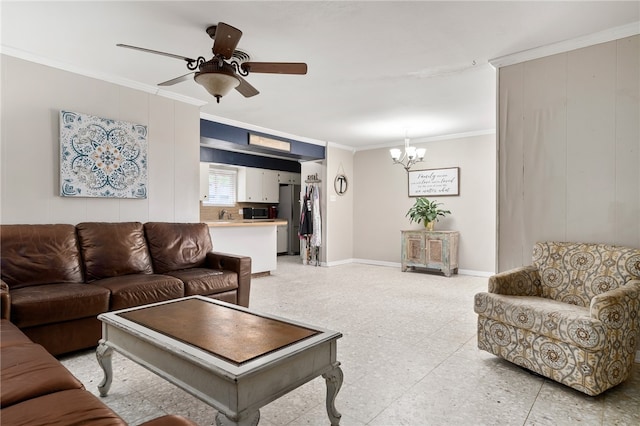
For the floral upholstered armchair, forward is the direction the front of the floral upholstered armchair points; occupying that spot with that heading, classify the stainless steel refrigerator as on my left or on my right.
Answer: on my right

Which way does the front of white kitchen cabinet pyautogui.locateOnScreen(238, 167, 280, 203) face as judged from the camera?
facing the viewer and to the right of the viewer

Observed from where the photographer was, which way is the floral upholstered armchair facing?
facing the viewer and to the left of the viewer

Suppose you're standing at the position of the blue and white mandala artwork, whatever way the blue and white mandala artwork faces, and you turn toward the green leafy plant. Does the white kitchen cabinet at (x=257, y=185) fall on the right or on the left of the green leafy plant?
left

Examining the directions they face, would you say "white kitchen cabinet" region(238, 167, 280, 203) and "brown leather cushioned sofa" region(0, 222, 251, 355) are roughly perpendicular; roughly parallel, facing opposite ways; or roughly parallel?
roughly parallel

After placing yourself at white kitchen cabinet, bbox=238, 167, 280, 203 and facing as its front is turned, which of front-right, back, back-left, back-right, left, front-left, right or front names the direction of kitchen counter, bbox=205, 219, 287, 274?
front-right

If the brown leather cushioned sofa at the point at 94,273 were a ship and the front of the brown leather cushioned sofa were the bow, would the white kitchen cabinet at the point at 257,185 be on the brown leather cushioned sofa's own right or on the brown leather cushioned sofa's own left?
on the brown leather cushioned sofa's own left

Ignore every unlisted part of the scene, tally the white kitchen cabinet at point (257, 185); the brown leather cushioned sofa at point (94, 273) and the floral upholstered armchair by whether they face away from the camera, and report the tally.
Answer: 0

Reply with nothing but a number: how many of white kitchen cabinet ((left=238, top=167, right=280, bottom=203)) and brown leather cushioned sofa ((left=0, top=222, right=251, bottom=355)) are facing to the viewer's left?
0

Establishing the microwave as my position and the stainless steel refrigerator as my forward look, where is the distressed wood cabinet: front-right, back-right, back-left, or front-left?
front-right

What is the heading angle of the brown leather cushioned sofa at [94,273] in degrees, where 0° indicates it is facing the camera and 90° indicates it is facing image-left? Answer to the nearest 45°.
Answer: approximately 315°

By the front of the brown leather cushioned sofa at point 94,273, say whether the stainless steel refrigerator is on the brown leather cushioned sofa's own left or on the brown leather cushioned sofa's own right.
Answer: on the brown leather cushioned sofa's own left

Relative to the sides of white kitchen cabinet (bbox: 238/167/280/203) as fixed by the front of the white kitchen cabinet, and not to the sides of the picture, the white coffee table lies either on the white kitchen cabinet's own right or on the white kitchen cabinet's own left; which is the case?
on the white kitchen cabinet's own right

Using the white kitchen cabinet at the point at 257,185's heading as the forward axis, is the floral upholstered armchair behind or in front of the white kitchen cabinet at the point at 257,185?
in front

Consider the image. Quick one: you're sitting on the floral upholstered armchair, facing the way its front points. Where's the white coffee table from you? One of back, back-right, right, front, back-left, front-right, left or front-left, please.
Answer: front

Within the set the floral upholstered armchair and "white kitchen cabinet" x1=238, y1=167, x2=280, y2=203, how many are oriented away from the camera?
0
